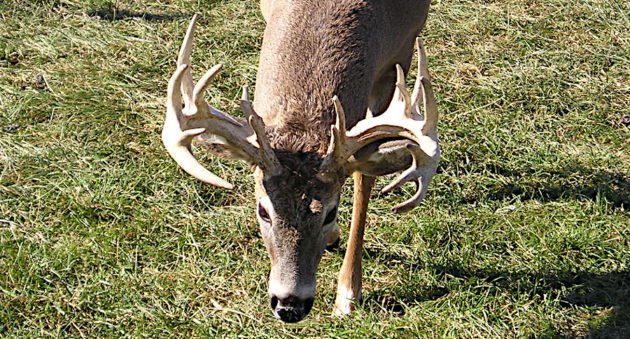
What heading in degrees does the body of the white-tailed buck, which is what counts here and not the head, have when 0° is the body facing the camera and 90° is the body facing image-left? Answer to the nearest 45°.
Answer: approximately 0°
